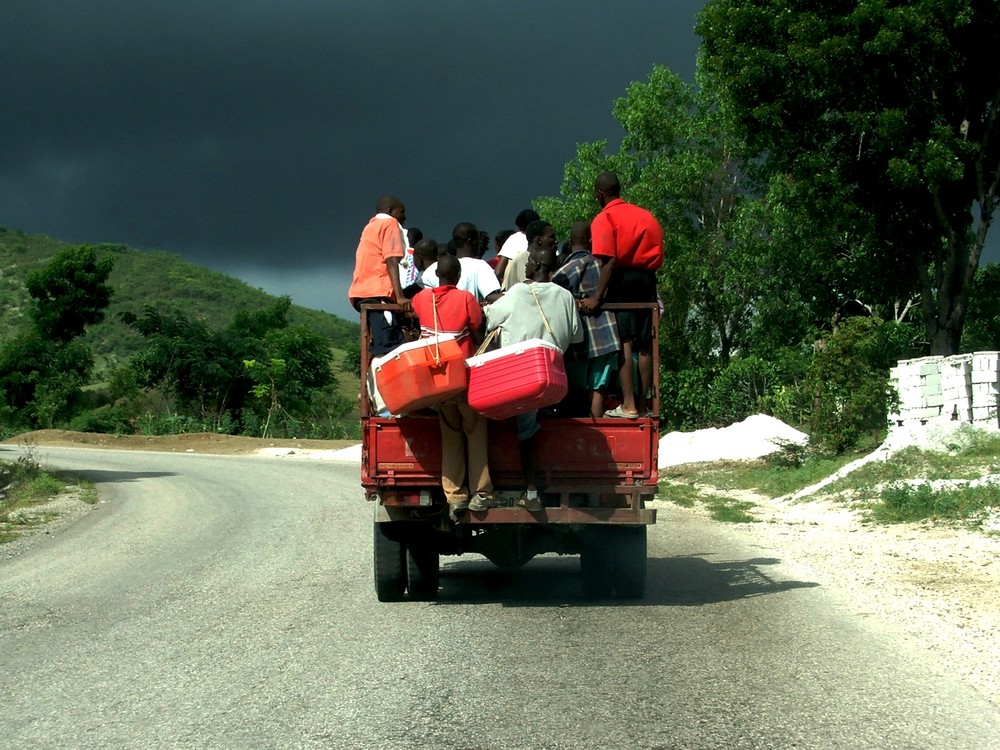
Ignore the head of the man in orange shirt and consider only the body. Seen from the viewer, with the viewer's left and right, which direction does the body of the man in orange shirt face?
facing away from the viewer and to the right of the viewer

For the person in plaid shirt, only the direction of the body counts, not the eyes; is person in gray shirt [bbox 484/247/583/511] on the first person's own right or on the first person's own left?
on the first person's own left

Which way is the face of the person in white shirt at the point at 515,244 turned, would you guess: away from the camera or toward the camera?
away from the camera

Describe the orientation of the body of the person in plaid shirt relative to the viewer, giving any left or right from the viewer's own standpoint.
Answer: facing away from the viewer and to the left of the viewer

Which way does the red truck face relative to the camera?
away from the camera

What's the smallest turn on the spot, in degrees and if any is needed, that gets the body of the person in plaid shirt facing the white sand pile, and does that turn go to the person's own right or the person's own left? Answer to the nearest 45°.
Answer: approximately 45° to the person's own right

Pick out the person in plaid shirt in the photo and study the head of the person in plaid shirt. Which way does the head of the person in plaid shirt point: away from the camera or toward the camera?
away from the camera

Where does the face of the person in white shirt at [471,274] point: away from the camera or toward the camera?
away from the camera

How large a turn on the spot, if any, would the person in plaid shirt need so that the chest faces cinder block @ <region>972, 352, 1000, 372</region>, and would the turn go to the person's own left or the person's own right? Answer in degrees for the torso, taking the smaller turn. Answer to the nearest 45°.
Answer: approximately 90° to the person's own right

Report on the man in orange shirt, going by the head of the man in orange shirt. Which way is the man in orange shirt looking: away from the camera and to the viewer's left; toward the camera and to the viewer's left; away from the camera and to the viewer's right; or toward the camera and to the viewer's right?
away from the camera and to the viewer's right
